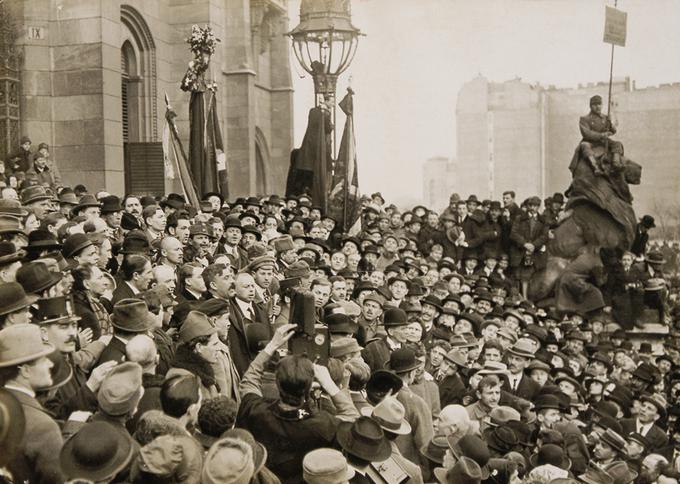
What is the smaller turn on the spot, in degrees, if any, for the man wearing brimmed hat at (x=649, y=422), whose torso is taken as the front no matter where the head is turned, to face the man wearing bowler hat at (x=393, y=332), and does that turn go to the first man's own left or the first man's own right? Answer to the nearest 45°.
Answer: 0° — they already face them

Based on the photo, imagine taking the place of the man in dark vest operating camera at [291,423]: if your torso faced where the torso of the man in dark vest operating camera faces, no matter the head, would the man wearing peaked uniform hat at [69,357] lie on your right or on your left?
on your left

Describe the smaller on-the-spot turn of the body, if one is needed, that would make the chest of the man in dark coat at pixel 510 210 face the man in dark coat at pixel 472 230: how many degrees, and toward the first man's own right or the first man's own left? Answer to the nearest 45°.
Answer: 0° — they already face them

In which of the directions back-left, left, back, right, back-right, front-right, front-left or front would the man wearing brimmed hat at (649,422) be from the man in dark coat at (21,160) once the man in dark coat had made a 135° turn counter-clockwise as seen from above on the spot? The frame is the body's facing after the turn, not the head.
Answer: back-right

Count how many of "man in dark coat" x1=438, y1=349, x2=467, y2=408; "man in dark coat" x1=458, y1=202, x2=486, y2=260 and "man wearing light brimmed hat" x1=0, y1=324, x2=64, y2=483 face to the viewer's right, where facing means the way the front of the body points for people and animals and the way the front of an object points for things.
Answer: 1

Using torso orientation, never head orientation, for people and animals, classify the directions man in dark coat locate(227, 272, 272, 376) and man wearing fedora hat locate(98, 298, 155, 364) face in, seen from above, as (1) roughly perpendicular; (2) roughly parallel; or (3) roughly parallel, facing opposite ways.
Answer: roughly perpendicular

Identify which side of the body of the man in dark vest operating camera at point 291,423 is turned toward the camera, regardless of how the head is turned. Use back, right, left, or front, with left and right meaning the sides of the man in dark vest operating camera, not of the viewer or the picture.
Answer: back

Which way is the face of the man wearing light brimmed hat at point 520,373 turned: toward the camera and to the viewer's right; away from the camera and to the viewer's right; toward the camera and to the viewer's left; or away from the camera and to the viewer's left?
toward the camera and to the viewer's left

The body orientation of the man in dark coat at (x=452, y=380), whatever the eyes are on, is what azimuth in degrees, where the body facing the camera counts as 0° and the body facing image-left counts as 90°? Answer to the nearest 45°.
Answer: approximately 45°

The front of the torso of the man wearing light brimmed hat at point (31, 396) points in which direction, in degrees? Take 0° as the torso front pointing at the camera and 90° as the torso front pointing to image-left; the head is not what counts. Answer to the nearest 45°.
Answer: approximately 270°

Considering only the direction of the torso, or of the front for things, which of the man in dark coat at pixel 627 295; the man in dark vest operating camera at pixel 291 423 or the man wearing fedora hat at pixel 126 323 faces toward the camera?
the man in dark coat at pixel 627 295

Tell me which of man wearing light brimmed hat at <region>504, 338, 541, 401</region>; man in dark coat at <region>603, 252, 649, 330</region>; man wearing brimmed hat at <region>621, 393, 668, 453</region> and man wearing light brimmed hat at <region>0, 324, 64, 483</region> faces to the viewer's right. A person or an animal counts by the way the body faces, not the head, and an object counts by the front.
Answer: man wearing light brimmed hat at <region>0, 324, 64, 483</region>

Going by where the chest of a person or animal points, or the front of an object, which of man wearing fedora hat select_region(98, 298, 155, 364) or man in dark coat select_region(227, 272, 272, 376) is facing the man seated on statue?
the man wearing fedora hat

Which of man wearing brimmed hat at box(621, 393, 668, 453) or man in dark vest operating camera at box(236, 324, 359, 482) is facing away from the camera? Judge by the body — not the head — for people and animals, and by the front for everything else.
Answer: the man in dark vest operating camera

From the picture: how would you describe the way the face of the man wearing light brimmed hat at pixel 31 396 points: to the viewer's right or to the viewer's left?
to the viewer's right

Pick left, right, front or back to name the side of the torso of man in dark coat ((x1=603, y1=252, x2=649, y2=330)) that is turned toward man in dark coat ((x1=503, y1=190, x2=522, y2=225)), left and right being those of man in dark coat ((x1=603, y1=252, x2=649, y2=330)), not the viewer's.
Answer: right

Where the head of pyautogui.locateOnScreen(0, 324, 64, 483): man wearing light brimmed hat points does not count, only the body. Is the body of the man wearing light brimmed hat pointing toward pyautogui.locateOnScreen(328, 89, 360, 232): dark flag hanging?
no

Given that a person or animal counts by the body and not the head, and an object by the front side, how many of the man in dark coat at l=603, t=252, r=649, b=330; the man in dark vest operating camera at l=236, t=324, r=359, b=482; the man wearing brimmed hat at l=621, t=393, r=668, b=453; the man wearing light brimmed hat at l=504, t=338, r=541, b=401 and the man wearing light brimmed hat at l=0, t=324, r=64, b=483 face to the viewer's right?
1

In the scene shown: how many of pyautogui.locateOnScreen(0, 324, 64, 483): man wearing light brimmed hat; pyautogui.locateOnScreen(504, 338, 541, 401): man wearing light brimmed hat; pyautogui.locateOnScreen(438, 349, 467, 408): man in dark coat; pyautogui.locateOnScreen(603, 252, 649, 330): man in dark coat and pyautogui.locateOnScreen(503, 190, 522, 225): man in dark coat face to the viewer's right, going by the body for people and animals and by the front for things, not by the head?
1
